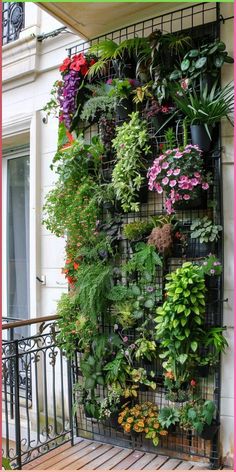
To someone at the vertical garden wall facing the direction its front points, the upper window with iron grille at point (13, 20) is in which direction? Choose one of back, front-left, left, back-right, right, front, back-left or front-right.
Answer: right

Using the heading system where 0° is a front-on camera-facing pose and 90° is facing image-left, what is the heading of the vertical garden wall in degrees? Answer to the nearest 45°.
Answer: approximately 45°

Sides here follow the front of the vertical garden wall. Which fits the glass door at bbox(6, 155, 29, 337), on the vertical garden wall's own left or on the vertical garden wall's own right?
on the vertical garden wall's own right
